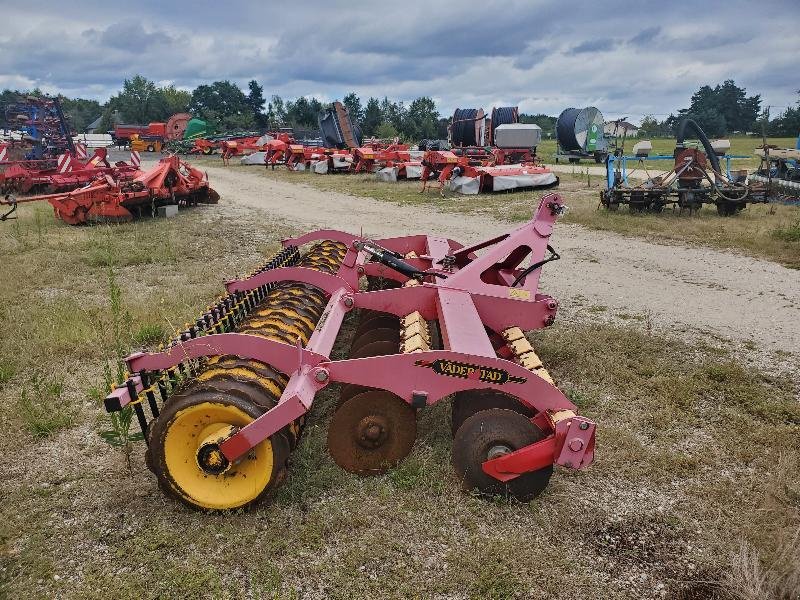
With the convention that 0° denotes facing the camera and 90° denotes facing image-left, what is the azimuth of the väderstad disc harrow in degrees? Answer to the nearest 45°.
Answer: approximately 270°

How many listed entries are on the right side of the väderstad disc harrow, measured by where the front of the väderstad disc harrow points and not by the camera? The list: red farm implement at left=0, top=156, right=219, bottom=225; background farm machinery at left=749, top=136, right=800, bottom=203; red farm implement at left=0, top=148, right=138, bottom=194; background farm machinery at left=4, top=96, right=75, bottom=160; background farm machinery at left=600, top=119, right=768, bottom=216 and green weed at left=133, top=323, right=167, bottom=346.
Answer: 0

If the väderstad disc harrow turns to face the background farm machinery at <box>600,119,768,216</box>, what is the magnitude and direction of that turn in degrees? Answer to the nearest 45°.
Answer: approximately 45° to its left

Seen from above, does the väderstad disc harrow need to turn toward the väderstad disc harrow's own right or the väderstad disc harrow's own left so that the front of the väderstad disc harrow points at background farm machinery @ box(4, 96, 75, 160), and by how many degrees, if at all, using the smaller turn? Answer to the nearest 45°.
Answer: approximately 135° to the väderstad disc harrow's own left

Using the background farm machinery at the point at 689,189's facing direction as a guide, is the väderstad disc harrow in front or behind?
in front

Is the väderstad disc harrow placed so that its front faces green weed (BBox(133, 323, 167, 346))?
no
